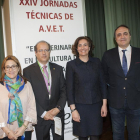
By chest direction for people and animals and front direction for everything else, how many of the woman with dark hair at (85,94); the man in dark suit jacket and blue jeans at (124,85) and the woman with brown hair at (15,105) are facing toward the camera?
3

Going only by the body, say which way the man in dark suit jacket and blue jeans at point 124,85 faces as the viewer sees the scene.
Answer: toward the camera

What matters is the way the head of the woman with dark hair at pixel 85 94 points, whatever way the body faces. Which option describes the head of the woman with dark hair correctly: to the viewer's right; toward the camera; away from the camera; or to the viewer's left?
toward the camera

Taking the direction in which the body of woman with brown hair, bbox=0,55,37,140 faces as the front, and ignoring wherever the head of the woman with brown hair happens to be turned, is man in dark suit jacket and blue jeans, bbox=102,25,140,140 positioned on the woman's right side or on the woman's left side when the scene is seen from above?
on the woman's left side

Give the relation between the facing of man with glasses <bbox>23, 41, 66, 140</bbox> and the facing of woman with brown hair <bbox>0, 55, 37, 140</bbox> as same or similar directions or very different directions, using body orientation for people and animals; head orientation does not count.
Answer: same or similar directions

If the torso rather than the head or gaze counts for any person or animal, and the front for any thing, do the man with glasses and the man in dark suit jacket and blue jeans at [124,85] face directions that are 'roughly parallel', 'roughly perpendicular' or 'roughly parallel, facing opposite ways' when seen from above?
roughly parallel

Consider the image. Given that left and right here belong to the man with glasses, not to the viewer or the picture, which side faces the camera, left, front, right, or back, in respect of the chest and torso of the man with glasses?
front
